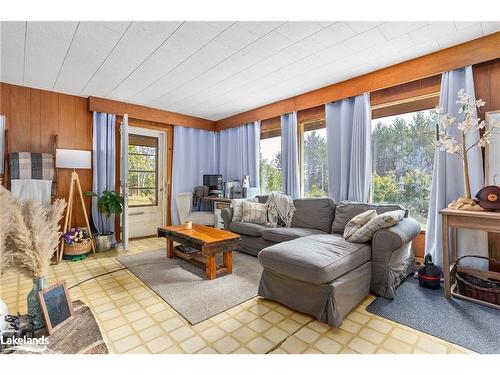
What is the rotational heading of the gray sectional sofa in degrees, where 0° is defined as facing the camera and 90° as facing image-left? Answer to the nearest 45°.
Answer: approximately 45°

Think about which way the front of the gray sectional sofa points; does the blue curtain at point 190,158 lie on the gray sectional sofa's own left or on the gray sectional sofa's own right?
on the gray sectional sofa's own right

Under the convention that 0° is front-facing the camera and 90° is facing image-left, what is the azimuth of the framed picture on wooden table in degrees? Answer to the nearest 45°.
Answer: approximately 315°

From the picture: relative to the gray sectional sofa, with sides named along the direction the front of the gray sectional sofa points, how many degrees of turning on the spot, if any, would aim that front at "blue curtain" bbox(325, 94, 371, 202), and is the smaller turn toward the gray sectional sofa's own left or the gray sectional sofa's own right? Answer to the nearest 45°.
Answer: approximately 135° to the gray sectional sofa's own right

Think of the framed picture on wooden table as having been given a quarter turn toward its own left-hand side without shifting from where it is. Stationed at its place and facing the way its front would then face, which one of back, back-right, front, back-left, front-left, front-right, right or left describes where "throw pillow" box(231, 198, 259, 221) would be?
front

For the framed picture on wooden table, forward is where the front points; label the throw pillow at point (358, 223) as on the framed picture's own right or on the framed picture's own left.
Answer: on the framed picture's own left

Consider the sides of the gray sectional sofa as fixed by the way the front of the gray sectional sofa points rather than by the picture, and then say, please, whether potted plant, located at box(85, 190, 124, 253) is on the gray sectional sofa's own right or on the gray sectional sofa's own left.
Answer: on the gray sectional sofa's own right

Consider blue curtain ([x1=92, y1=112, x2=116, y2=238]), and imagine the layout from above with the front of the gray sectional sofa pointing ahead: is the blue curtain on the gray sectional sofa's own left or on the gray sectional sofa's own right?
on the gray sectional sofa's own right

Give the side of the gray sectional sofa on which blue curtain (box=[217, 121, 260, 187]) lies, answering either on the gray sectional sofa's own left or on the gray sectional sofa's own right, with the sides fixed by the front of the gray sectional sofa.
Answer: on the gray sectional sofa's own right
